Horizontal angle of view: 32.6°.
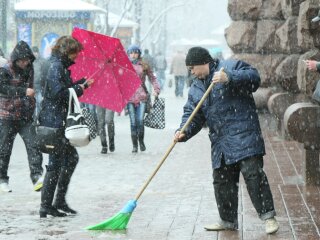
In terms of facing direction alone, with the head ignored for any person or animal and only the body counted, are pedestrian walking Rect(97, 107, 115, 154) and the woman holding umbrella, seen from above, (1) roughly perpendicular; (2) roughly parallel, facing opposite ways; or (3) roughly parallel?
roughly perpendicular

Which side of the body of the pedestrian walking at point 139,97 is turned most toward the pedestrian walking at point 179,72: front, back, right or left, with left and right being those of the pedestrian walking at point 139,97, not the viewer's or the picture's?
back

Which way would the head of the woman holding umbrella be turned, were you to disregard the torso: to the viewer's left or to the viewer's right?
to the viewer's right

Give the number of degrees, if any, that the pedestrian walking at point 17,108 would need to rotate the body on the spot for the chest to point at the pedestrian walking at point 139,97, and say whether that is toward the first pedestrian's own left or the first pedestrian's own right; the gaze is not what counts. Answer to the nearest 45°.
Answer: approximately 90° to the first pedestrian's own left

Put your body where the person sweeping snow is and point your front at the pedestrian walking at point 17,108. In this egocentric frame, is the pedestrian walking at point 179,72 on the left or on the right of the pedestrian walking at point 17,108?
right

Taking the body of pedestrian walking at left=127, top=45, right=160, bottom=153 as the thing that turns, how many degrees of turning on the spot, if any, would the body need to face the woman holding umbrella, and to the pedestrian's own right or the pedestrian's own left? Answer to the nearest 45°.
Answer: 0° — they already face them
